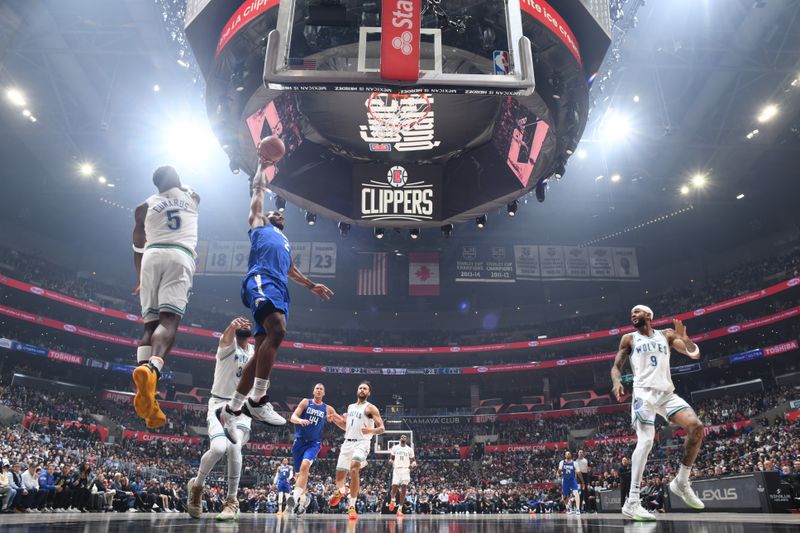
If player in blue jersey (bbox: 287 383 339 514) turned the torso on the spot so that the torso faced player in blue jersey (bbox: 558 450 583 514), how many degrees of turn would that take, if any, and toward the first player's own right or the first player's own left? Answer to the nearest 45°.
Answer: approximately 135° to the first player's own left

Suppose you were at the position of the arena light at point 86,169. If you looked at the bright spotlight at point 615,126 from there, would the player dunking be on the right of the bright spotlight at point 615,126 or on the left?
right

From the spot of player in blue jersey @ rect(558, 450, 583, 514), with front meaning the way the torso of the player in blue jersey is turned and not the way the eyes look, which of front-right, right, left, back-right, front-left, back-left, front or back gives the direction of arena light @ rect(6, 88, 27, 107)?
right

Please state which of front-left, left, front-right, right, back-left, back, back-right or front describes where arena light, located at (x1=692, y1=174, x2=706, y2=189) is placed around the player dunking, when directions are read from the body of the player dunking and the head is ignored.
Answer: left

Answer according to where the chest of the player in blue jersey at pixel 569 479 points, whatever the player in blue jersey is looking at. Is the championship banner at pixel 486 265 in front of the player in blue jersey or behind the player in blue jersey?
behind

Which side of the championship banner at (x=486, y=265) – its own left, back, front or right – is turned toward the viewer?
front

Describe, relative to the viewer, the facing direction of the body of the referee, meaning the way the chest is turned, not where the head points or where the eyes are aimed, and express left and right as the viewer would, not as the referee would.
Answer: facing the viewer and to the left of the viewer

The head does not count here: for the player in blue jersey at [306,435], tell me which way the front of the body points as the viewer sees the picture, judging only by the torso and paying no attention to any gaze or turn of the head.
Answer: toward the camera

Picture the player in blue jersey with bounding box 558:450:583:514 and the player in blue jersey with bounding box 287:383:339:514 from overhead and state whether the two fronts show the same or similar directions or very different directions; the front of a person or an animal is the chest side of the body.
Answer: same or similar directions

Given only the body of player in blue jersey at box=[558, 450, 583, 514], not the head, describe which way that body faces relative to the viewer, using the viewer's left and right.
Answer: facing the viewer

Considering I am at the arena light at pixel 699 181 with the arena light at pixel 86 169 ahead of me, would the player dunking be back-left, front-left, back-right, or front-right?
front-left
